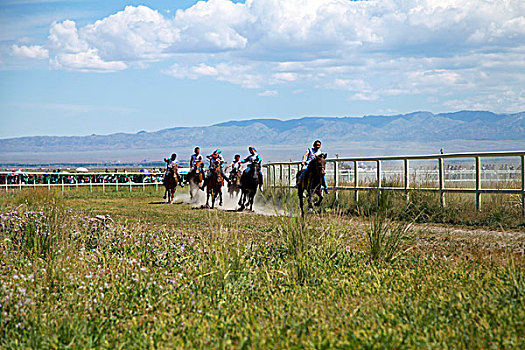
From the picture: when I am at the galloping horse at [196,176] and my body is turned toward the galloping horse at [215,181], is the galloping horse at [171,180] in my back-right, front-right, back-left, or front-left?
back-right

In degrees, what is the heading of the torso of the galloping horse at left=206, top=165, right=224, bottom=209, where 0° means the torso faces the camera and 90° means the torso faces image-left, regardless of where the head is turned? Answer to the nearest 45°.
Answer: approximately 0°

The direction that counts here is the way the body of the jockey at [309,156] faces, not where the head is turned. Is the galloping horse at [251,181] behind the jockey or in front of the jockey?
behind

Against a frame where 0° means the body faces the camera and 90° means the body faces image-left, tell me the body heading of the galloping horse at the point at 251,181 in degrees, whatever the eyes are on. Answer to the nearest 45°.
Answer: approximately 315°

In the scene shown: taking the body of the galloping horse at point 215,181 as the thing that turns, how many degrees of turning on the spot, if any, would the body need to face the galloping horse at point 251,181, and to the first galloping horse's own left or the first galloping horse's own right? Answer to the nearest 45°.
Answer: approximately 45° to the first galloping horse's own left

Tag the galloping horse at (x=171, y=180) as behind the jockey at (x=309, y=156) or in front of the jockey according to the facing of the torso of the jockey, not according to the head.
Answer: behind

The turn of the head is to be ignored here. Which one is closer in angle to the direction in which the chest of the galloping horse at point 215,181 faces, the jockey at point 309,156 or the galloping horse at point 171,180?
the jockey

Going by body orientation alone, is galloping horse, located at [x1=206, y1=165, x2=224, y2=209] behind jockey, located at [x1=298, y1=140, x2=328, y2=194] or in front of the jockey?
behind

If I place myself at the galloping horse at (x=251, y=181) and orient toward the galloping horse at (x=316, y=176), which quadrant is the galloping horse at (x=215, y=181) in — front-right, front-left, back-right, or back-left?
back-right
